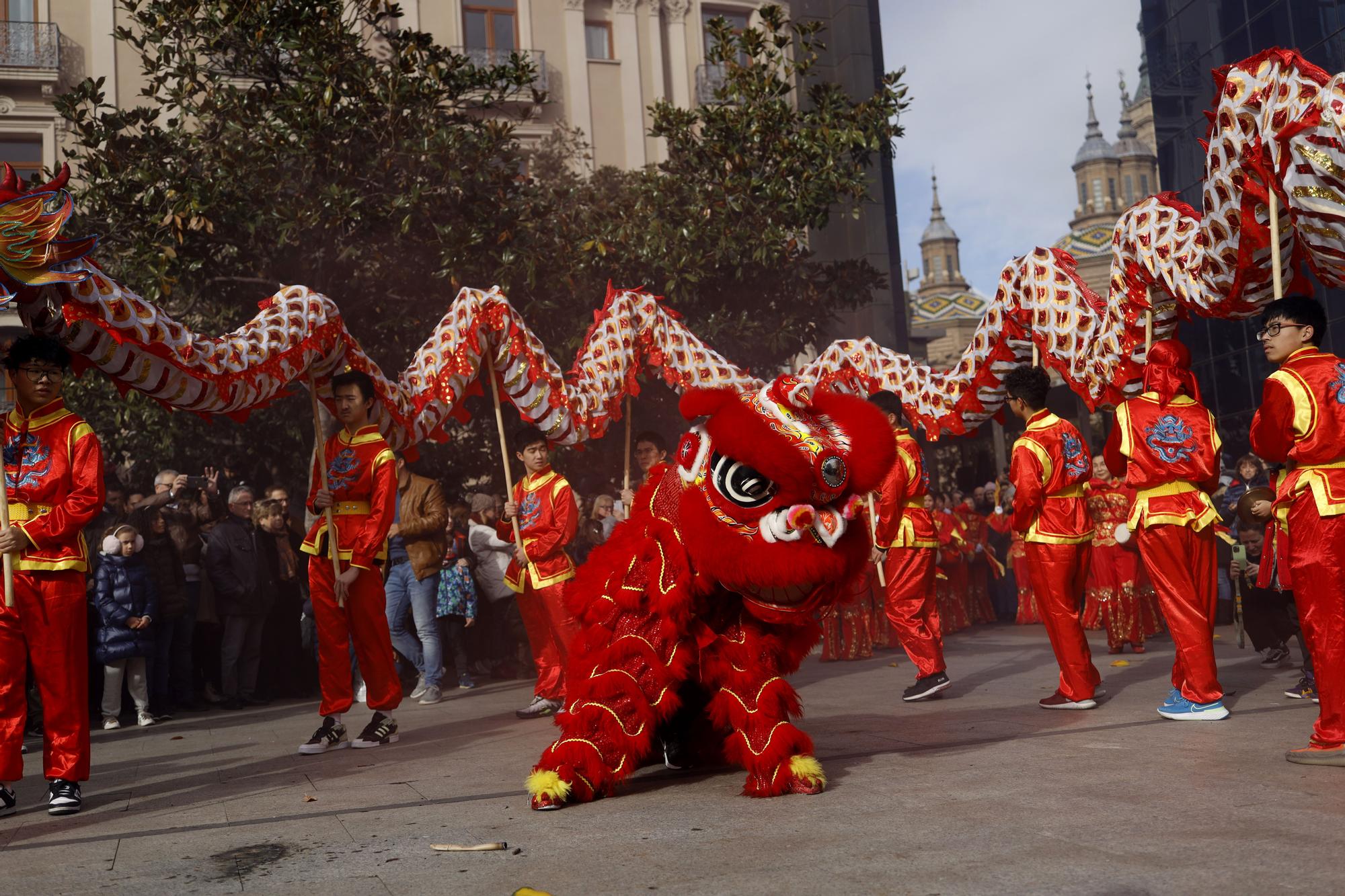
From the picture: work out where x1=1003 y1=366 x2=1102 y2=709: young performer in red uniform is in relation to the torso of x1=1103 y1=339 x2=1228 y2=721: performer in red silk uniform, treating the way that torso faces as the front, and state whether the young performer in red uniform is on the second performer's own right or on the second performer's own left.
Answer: on the second performer's own left

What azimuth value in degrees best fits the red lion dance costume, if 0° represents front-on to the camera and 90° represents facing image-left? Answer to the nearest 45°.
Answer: approximately 315°

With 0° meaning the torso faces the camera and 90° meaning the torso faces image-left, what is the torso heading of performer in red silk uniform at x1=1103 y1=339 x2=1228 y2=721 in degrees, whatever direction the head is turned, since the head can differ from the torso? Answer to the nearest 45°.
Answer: approximately 180°

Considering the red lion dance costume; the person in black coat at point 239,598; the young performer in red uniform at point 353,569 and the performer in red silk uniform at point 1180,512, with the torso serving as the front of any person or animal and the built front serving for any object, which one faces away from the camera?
the performer in red silk uniform

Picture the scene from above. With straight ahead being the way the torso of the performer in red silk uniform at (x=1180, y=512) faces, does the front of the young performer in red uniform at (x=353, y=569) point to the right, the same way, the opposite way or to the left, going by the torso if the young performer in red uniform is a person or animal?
the opposite way

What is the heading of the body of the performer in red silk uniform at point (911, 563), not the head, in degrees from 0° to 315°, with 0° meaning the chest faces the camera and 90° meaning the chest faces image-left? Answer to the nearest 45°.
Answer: approximately 90°

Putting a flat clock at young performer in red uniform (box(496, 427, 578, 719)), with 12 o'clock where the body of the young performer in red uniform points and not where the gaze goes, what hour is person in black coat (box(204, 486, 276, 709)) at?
The person in black coat is roughly at 3 o'clock from the young performer in red uniform.

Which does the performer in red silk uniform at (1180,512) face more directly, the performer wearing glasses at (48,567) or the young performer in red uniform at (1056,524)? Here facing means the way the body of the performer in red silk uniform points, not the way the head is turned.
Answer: the young performer in red uniform

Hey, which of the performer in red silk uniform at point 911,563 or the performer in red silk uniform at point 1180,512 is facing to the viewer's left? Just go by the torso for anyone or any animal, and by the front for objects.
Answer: the performer in red silk uniform at point 911,563

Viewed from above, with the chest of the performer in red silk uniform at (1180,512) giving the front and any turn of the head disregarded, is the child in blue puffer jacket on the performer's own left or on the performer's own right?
on the performer's own left
